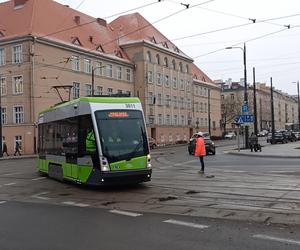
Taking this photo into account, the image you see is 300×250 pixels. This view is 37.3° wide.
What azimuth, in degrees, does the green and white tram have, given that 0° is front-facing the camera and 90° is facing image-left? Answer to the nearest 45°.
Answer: approximately 315°
